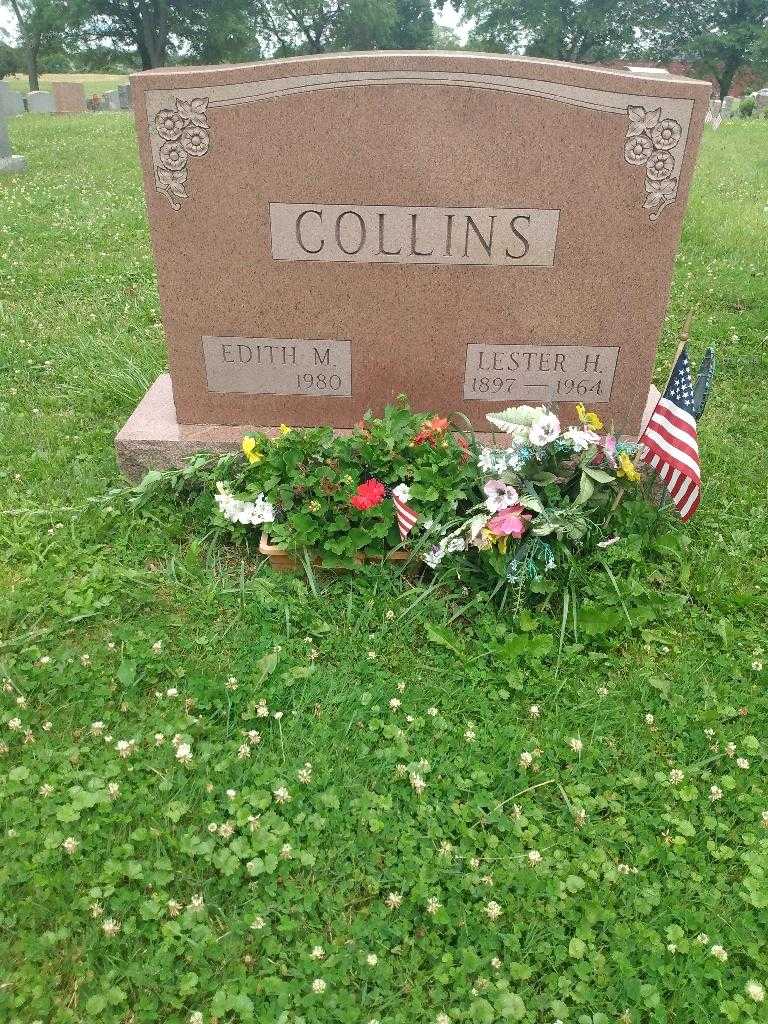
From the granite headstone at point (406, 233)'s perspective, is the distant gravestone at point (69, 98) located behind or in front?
behind

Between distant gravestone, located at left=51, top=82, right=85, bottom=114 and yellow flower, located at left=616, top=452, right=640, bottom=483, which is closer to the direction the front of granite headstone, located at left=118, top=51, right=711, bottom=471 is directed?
the yellow flower

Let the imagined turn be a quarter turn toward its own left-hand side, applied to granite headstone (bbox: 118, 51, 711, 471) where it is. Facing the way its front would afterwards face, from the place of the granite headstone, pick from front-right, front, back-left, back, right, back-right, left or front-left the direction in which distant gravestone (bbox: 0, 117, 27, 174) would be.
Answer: back-left

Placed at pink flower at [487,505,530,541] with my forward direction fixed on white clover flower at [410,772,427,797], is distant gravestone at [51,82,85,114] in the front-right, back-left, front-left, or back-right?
back-right

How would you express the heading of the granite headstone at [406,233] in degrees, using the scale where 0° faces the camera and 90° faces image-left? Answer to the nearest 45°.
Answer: approximately 0°

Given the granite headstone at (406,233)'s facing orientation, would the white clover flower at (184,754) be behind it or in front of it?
in front

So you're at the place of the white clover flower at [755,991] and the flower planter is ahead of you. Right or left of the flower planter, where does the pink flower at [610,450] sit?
right

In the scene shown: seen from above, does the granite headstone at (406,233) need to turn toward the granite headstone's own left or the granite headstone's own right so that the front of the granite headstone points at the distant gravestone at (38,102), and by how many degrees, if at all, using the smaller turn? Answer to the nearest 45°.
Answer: approximately 135° to the granite headstone's own right

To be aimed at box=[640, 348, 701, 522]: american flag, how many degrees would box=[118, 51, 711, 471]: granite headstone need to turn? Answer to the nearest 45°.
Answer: approximately 45° to its left

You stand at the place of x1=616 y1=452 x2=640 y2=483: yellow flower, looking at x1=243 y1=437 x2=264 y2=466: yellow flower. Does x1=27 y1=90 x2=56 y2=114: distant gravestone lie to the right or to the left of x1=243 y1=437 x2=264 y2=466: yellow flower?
right

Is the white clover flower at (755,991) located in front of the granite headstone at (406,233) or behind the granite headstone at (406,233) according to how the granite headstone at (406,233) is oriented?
in front

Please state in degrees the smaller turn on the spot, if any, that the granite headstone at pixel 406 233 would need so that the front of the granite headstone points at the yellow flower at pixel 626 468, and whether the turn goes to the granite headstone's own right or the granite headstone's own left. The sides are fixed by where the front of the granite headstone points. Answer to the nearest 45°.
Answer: approximately 45° to the granite headstone's own left

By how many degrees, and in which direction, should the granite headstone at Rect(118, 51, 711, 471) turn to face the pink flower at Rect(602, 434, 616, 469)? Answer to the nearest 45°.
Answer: approximately 45° to its left

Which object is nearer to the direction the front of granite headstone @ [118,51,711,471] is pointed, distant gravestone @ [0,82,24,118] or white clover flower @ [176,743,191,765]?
the white clover flower
